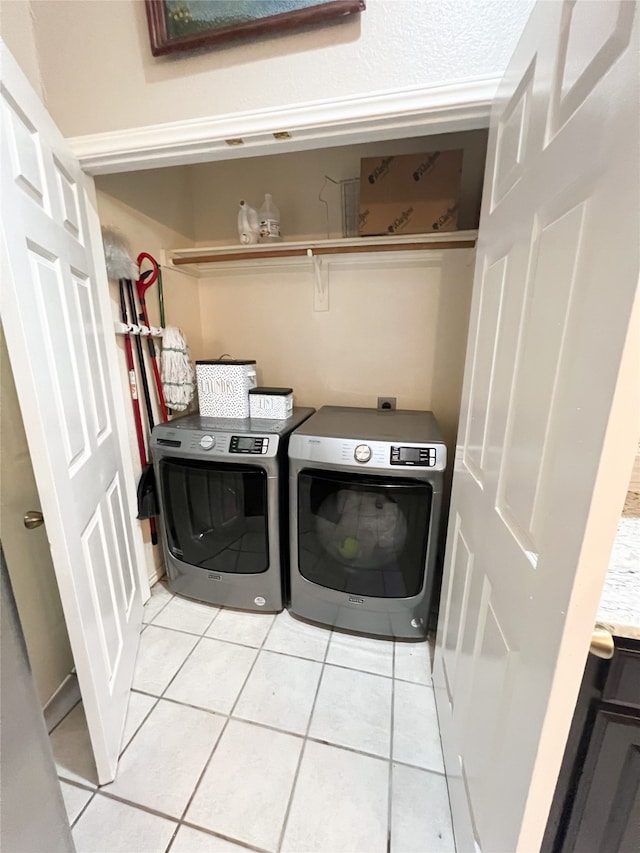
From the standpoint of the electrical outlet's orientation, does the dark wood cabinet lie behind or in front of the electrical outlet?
in front

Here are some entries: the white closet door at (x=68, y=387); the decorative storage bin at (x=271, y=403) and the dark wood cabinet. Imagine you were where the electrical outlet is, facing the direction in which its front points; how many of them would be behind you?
0

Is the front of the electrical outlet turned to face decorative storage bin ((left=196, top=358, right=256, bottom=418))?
no

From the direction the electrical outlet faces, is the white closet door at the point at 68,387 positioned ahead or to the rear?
ahead

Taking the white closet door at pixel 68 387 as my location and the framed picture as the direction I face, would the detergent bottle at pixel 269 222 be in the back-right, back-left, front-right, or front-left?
front-left

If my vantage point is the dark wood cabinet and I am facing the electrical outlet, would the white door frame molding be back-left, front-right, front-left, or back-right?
front-left

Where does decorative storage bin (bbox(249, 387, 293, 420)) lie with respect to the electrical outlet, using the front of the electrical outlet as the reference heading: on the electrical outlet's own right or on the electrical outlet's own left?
on the electrical outlet's own right

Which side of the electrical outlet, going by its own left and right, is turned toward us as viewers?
front

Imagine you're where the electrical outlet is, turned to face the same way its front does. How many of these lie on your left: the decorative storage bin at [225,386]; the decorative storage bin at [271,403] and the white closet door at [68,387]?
0

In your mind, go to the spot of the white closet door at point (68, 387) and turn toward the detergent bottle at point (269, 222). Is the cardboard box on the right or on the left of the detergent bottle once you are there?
right

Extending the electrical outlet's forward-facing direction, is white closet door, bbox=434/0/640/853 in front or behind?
in front
